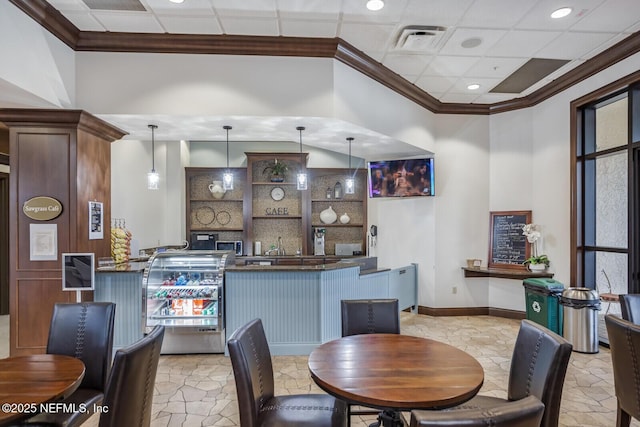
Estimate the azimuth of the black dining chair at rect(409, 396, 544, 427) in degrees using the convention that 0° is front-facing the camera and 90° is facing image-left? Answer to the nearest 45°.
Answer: approximately 135°

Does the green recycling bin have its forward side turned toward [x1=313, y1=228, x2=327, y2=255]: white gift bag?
no

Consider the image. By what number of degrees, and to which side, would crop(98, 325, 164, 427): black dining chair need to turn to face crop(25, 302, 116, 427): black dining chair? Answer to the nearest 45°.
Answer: approximately 45° to its right

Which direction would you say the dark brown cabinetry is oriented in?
toward the camera

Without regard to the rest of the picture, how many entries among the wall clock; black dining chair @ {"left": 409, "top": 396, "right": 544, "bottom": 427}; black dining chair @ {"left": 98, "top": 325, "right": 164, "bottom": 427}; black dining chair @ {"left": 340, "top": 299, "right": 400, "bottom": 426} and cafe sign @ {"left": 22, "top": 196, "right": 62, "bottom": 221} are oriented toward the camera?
3

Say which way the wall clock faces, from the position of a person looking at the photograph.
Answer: facing the viewer

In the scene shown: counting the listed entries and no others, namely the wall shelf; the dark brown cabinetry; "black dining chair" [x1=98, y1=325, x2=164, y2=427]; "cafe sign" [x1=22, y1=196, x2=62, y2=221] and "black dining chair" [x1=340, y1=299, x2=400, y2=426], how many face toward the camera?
4

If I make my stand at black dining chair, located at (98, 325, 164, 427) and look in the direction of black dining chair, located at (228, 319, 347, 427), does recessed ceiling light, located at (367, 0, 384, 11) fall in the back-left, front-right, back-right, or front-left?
front-left

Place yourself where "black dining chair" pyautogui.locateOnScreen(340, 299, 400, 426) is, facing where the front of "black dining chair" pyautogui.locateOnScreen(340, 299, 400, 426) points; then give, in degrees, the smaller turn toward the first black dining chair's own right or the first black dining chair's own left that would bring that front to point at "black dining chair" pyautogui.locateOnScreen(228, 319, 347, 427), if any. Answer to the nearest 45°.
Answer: approximately 45° to the first black dining chair's own right

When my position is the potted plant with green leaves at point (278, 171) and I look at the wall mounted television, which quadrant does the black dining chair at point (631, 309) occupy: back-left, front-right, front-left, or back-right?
front-right

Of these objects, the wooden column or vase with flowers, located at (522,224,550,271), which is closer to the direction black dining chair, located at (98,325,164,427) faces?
the wooden column

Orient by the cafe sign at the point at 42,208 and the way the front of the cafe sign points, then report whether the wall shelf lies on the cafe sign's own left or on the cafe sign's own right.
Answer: on the cafe sign's own left

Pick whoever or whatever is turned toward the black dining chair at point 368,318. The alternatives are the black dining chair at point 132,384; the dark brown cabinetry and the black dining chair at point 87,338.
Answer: the dark brown cabinetry

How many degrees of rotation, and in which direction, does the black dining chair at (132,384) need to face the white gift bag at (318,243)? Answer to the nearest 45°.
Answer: approximately 90° to its right

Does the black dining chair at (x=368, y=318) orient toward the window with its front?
no

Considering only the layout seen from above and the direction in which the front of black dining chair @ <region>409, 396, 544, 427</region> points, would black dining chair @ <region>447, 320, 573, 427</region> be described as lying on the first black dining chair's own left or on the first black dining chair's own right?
on the first black dining chair's own right
